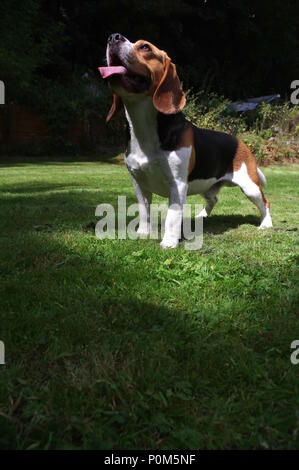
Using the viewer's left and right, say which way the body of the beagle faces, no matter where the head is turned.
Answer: facing the viewer and to the left of the viewer
